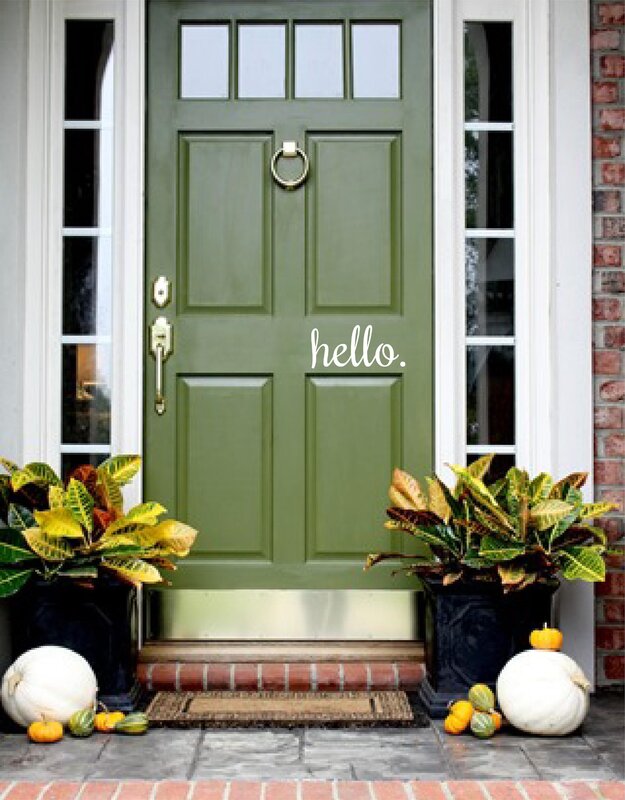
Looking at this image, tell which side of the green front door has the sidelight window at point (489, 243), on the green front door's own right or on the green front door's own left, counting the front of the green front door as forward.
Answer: on the green front door's own left

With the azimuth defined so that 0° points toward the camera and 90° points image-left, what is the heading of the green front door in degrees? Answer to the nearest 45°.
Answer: approximately 0°

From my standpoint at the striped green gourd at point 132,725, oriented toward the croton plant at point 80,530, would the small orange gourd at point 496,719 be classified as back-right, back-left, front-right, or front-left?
back-right

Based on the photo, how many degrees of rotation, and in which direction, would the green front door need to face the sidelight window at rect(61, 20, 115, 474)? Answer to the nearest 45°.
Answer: approximately 90° to its right
